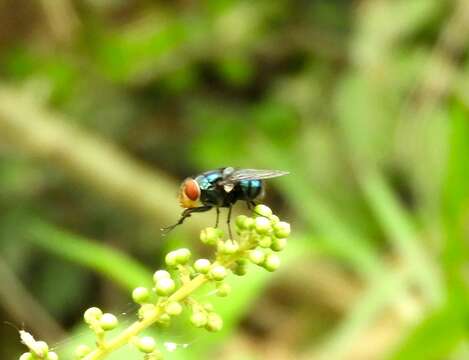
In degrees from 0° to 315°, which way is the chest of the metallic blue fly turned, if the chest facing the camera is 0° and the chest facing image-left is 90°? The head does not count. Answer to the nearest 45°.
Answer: approximately 90°
